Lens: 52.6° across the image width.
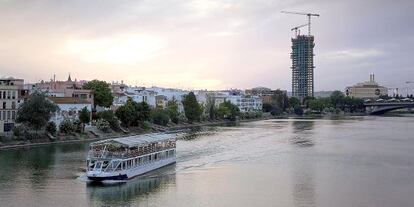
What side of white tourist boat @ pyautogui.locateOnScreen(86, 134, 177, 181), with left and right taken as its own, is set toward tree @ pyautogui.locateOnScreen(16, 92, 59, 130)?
right

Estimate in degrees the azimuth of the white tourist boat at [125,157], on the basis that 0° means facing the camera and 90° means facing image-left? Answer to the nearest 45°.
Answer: approximately 45°

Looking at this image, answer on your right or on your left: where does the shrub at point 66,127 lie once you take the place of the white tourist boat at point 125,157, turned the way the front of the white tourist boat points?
on your right

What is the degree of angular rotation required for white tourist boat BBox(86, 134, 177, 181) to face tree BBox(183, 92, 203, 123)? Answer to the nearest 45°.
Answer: approximately 135° to its right

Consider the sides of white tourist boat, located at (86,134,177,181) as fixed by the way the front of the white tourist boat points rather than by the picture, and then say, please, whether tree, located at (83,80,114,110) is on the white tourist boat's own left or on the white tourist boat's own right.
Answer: on the white tourist boat's own right

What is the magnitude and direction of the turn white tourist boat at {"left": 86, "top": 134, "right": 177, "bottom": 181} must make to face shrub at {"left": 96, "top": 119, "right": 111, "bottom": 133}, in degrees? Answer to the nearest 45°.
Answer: approximately 135° to its right

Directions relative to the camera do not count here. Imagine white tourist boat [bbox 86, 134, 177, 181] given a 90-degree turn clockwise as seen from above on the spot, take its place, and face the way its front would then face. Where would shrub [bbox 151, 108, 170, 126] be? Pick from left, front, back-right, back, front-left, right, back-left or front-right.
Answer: front-right

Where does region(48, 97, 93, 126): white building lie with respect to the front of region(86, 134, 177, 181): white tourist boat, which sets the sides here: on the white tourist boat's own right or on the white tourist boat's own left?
on the white tourist boat's own right

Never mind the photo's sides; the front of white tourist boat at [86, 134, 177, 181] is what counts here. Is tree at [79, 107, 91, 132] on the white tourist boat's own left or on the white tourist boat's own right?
on the white tourist boat's own right

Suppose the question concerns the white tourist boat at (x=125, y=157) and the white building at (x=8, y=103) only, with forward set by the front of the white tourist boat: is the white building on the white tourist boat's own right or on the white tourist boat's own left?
on the white tourist boat's own right

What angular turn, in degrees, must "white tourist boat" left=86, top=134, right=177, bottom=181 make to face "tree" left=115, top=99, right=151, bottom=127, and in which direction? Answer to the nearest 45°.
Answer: approximately 135° to its right
